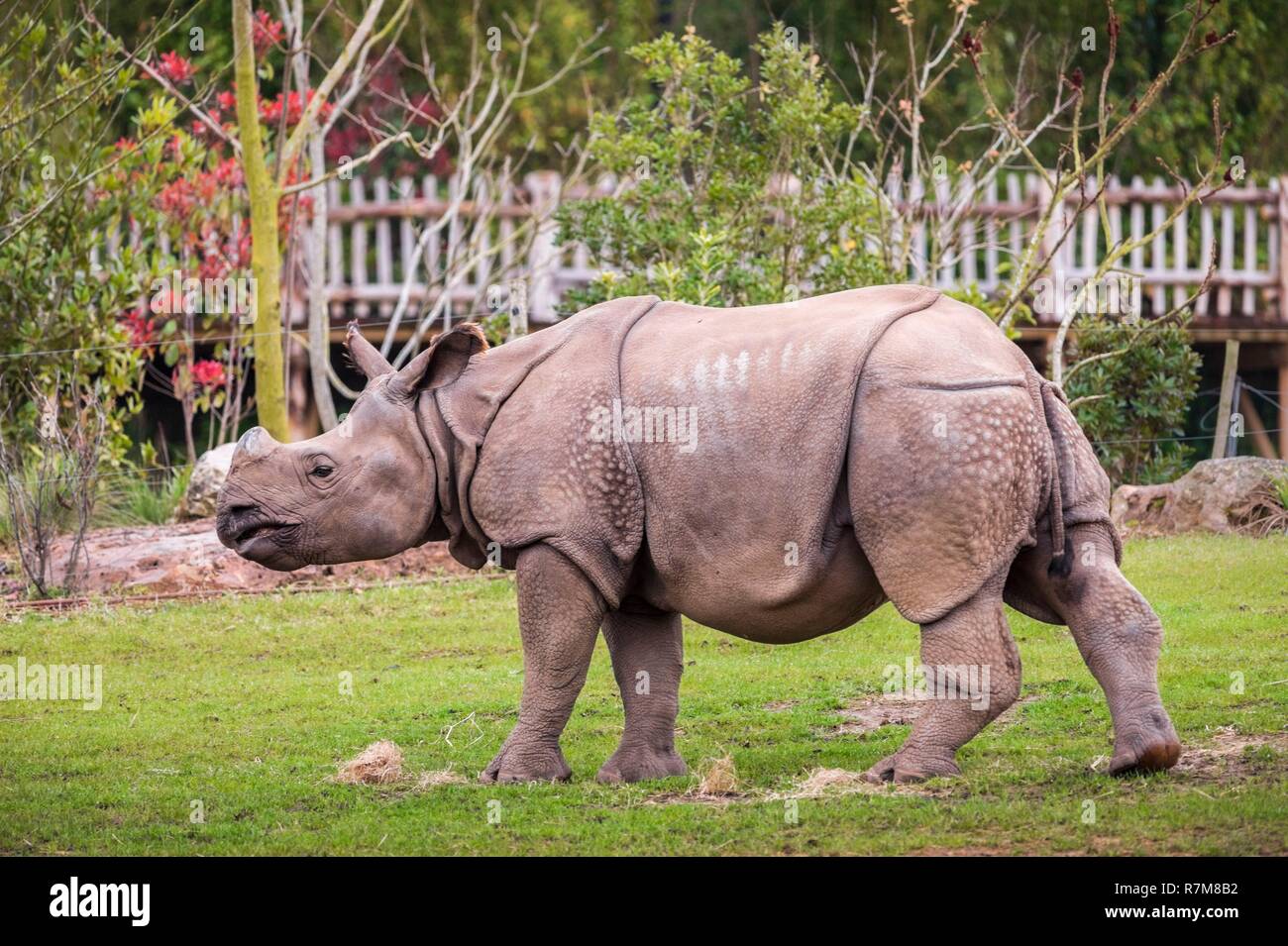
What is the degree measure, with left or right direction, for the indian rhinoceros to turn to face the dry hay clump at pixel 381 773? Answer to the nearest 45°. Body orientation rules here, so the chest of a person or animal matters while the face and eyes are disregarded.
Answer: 0° — it already faces it

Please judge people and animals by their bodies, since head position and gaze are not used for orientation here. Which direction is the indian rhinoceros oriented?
to the viewer's left

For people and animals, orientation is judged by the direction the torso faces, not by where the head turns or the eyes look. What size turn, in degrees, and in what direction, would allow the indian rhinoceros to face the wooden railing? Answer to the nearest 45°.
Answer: approximately 90° to its right

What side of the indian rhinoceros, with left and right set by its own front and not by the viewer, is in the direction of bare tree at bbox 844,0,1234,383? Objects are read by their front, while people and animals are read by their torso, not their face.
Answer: right

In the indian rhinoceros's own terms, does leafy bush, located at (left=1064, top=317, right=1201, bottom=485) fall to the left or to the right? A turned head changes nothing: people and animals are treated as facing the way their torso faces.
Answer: on its right

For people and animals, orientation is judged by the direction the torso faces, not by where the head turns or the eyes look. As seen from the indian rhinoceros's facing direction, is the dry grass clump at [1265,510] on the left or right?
on its right

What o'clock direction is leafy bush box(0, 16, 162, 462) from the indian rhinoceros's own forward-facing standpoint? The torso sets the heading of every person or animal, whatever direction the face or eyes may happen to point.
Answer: The leafy bush is roughly at 2 o'clock from the indian rhinoceros.

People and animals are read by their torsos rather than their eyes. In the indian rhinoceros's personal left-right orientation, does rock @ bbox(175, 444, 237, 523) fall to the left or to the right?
on its right

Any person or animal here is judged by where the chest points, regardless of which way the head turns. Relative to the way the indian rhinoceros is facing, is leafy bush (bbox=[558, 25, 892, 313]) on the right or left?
on its right
